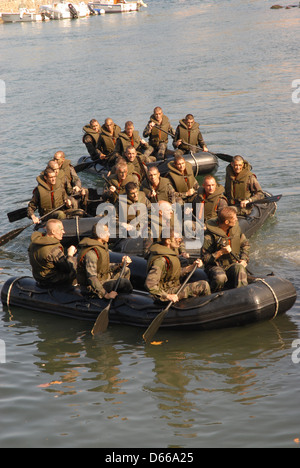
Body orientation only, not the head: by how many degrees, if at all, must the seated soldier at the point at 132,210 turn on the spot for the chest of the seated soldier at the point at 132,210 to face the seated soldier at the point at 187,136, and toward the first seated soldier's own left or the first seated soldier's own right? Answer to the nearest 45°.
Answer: approximately 135° to the first seated soldier's own left

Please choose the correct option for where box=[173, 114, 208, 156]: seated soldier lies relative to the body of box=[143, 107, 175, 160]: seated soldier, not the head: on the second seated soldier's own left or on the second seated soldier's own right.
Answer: on the second seated soldier's own left

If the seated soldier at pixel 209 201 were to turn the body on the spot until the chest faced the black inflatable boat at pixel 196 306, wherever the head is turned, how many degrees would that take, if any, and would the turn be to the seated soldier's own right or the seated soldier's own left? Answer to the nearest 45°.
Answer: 0° — they already face it

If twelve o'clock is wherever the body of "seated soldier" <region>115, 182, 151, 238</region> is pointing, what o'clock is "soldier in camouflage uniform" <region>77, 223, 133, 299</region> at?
The soldier in camouflage uniform is roughly at 2 o'clock from the seated soldier.

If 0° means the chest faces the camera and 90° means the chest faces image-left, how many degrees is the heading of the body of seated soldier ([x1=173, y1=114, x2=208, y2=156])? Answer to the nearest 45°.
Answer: approximately 0°
